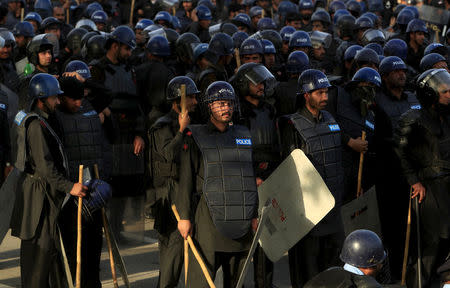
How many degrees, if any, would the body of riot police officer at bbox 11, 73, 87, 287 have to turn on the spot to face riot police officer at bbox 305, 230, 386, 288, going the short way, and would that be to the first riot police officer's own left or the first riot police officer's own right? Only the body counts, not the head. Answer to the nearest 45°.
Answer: approximately 45° to the first riot police officer's own right

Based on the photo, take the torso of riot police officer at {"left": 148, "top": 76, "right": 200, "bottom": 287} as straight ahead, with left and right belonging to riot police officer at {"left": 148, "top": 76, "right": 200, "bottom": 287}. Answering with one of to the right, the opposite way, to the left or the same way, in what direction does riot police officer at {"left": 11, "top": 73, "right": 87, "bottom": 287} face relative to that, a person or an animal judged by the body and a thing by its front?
the same way

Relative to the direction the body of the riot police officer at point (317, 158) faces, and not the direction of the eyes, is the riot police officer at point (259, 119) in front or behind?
behind

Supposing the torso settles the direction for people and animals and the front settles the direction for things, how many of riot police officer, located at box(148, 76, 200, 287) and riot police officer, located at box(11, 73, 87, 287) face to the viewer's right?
2

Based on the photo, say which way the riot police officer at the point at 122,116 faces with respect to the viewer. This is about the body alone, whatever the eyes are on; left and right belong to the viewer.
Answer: facing the viewer and to the right of the viewer

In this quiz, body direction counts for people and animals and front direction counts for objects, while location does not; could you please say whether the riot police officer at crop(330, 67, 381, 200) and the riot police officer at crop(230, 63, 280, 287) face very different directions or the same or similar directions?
same or similar directions

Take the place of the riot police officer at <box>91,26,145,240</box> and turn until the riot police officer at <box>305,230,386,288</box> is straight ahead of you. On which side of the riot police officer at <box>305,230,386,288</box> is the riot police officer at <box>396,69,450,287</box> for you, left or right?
left

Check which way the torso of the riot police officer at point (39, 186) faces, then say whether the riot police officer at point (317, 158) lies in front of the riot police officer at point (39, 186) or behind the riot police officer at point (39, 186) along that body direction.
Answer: in front

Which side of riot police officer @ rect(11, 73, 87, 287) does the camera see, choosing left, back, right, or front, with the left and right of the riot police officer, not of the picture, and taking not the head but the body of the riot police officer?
right

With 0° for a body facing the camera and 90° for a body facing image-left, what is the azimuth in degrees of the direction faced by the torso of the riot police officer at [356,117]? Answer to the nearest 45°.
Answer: approximately 315°

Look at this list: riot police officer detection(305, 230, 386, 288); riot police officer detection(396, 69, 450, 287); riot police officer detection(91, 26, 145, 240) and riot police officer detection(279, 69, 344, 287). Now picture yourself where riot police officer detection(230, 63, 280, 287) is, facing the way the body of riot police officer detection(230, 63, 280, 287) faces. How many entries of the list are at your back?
1

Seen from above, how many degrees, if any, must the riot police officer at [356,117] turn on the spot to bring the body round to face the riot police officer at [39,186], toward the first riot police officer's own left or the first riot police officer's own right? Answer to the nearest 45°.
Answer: approximately 90° to the first riot police officer's own right
